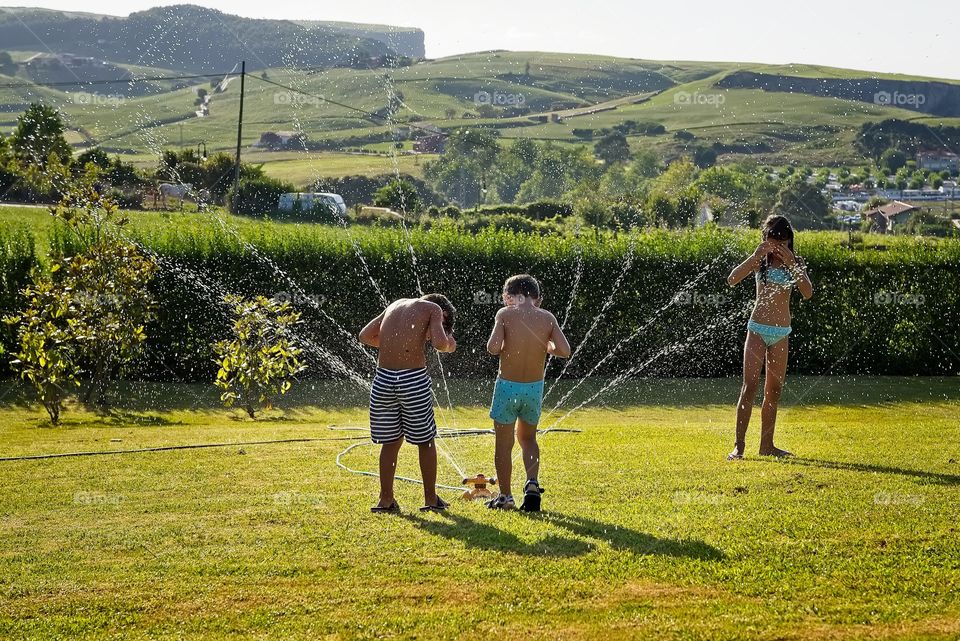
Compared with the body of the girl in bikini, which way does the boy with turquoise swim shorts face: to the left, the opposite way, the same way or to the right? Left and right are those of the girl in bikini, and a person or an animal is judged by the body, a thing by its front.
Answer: the opposite way

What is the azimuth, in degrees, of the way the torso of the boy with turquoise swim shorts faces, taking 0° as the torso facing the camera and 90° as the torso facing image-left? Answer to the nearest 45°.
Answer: approximately 180°

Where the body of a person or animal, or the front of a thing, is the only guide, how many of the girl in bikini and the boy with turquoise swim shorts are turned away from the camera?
1

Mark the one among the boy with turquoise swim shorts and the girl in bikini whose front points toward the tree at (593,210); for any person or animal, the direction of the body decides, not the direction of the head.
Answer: the boy with turquoise swim shorts

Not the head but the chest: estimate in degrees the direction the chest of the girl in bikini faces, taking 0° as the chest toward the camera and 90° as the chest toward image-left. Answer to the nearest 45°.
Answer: approximately 0°

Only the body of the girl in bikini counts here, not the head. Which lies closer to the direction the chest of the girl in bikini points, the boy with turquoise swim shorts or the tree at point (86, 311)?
the boy with turquoise swim shorts

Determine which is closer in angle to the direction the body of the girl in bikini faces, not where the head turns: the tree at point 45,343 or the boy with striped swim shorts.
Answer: the boy with striped swim shorts

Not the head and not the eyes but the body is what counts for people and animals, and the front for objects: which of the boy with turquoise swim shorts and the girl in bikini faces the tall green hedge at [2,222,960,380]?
the boy with turquoise swim shorts

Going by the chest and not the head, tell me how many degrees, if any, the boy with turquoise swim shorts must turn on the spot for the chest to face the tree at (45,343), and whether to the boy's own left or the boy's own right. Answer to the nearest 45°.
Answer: approximately 45° to the boy's own left
